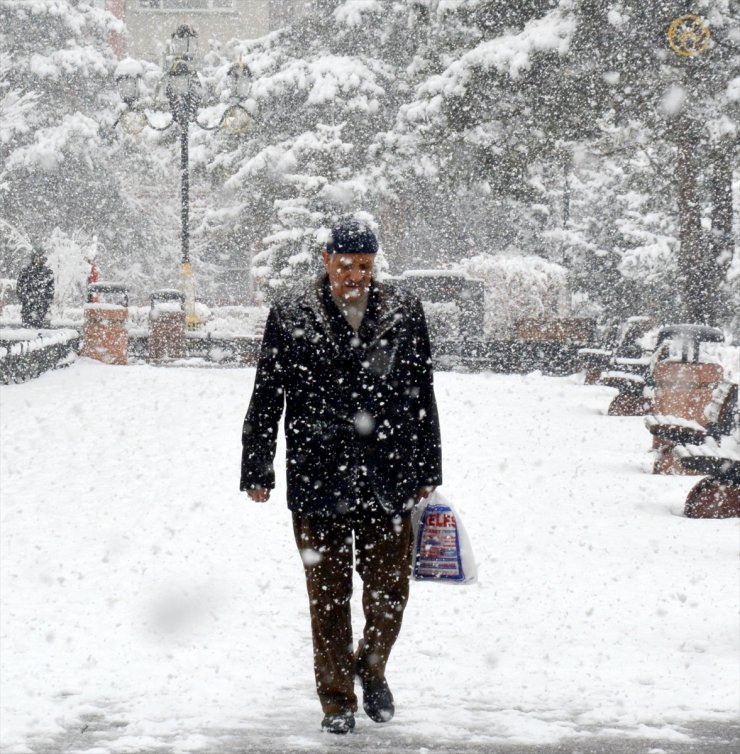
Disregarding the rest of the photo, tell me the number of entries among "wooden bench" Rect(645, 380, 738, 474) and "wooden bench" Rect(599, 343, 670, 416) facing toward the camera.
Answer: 0

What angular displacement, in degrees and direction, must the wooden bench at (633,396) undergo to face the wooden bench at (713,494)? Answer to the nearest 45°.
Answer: approximately 90° to its left

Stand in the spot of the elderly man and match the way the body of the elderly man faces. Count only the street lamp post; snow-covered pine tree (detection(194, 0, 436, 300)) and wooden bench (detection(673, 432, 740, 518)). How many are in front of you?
0

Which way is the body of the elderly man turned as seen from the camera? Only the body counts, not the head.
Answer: toward the camera

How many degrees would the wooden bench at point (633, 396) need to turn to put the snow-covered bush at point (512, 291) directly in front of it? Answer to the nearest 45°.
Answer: approximately 90° to its right

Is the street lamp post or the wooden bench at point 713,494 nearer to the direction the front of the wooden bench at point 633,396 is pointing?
the street lamp post

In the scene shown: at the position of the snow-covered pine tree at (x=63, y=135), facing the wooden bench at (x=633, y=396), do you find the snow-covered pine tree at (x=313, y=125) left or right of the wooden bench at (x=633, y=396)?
left

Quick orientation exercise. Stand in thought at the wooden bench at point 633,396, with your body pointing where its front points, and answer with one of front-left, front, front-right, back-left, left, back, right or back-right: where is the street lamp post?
front-right

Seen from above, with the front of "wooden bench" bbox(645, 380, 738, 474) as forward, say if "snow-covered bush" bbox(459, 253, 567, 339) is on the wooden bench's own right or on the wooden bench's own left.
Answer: on the wooden bench's own right

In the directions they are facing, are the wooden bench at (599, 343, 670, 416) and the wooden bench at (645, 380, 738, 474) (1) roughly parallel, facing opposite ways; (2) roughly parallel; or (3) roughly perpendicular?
roughly parallel

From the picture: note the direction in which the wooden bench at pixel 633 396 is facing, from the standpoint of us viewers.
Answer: facing to the left of the viewer

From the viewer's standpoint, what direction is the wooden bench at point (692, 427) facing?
to the viewer's left

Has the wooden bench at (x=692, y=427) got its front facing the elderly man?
no

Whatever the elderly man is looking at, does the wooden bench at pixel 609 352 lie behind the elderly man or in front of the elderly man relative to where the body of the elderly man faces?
behind

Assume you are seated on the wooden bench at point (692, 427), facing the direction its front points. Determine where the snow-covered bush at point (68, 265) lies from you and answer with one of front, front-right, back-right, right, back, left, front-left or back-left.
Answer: front-right

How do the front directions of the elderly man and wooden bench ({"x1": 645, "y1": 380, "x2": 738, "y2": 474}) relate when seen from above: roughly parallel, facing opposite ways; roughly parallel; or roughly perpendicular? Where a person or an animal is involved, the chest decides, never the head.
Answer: roughly perpendicular

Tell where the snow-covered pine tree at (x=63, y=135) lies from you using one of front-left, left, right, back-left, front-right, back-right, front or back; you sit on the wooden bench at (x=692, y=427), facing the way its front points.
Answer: front-right
